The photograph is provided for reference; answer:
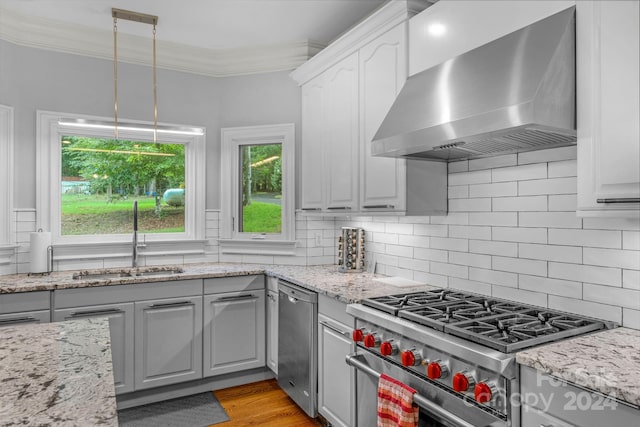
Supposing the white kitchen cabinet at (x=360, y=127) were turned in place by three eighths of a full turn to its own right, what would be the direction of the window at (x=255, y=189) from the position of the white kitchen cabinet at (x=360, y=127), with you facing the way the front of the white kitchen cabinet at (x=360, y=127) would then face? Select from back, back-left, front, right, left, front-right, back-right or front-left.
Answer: front-left

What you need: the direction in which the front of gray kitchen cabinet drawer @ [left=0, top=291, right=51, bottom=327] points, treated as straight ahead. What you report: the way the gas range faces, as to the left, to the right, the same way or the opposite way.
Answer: to the right

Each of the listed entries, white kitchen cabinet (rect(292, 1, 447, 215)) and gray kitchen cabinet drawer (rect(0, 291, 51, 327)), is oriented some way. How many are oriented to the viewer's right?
0

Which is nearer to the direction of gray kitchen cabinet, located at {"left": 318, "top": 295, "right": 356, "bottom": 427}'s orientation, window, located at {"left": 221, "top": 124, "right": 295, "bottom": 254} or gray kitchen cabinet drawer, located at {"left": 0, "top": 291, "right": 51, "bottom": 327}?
the gray kitchen cabinet drawer

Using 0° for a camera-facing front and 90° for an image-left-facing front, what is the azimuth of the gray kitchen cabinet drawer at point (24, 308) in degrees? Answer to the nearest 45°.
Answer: approximately 0°

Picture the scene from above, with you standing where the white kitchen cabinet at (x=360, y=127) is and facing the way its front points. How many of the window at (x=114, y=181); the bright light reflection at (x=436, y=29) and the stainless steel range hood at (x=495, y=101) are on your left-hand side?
2
